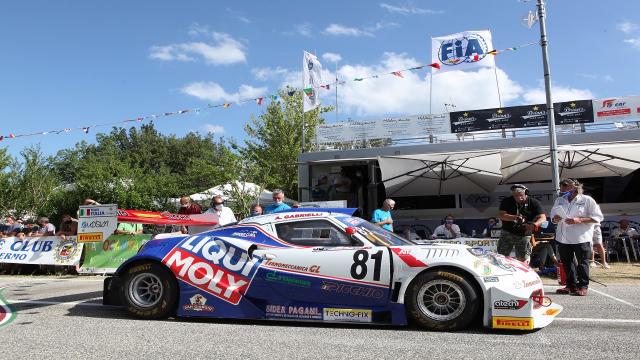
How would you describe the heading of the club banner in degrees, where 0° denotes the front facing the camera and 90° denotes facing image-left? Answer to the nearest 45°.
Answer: approximately 0°

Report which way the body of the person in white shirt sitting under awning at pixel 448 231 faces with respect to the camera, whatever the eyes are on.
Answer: toward the camera

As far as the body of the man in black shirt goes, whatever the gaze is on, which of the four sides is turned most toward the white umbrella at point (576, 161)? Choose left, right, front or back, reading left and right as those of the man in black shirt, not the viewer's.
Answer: back

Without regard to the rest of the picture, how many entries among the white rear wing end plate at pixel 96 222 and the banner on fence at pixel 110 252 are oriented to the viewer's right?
0

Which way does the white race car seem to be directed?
to the viewer's right

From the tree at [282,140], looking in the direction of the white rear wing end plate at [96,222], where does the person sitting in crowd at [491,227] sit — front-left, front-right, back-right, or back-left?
front-left

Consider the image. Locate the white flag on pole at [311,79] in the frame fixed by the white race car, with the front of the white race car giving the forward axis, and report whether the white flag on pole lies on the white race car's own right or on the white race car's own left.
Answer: on the white race car's own left

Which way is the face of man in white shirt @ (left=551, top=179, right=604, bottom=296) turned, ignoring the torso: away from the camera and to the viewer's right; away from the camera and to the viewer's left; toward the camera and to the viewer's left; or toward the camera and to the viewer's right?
toward the camera and to the viewer's left

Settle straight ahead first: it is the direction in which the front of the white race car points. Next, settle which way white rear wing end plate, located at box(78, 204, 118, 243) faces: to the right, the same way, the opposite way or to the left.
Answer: to the right

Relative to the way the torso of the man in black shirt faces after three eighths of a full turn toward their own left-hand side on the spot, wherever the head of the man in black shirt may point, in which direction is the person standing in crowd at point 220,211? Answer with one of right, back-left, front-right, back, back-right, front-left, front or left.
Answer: back-left

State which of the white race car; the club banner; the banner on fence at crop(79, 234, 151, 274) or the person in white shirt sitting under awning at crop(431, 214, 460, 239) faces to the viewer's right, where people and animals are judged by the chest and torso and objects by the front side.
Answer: the white race car

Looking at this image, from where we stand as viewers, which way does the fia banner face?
facing the viewer
